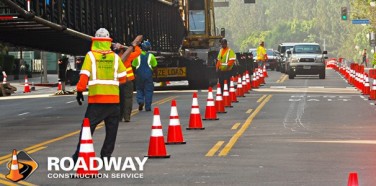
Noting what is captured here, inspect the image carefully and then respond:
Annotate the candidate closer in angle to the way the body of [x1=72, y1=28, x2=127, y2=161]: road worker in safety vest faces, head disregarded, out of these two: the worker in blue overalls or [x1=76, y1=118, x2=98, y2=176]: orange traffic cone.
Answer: the worker in blue overalls

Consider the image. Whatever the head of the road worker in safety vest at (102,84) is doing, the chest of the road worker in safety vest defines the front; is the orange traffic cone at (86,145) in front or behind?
behind

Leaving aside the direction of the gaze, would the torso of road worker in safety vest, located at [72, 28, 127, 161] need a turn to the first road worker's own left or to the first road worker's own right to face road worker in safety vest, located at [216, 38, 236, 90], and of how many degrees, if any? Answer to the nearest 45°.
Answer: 0° — they already face them

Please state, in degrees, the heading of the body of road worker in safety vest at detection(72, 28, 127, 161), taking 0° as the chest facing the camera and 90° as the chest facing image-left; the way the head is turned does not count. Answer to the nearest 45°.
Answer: approximately 180°

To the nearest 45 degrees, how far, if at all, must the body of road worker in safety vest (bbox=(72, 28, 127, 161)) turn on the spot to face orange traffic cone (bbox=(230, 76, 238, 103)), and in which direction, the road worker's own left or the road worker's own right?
0° — they already face it
